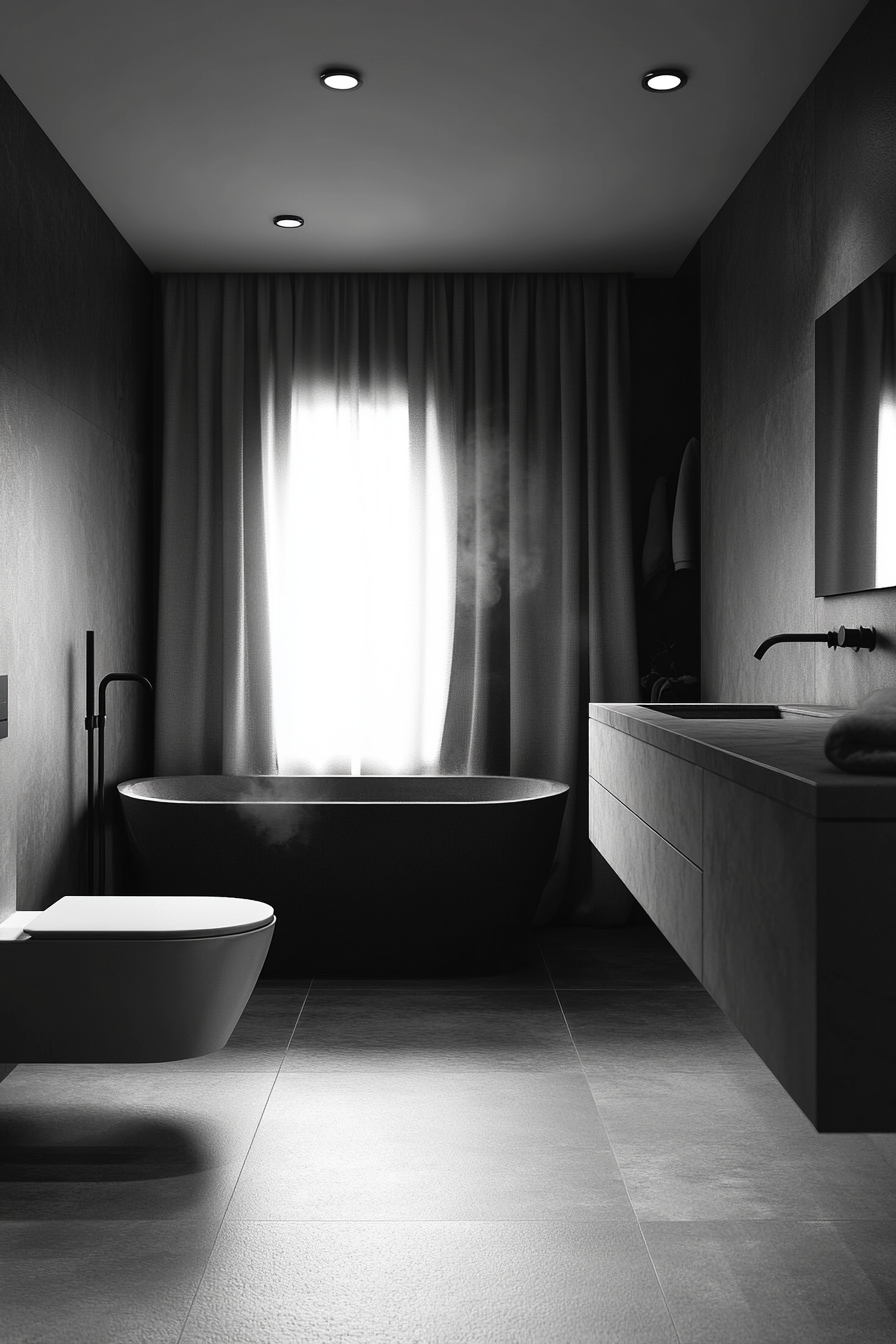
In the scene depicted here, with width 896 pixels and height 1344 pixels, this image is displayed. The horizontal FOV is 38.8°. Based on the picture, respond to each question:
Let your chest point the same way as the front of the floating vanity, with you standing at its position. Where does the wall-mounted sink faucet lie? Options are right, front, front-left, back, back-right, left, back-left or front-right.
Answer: right

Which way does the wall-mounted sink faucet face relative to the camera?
to the viewer's left

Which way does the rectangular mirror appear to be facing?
to the viewer's left

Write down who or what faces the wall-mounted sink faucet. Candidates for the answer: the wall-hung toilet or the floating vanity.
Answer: the wall-hung toilet

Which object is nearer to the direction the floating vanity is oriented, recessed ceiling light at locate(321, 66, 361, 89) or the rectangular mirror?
the recessed ceiling light

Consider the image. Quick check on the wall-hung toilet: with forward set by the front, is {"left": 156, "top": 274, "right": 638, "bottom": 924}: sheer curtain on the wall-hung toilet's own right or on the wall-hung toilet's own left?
on the wall-hung toilet's own left

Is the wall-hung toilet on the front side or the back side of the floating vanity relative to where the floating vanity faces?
on the front side

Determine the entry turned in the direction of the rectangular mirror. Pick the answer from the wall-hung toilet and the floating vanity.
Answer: the wall-hung toilet

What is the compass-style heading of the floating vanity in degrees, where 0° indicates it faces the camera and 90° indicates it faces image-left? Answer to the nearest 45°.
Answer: approximately 90°

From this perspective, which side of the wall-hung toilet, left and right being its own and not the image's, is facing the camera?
right

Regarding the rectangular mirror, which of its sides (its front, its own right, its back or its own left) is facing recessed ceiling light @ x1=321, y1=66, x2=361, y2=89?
front

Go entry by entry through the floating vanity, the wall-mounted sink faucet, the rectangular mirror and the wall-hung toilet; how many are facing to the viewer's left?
3
